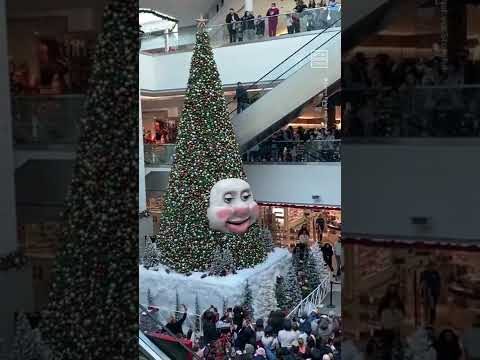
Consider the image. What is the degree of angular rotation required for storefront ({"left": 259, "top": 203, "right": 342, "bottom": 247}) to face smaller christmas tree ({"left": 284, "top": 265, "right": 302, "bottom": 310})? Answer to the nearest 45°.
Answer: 0° — it already faces it

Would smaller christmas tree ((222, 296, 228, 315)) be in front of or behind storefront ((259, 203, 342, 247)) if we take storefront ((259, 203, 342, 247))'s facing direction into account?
in front

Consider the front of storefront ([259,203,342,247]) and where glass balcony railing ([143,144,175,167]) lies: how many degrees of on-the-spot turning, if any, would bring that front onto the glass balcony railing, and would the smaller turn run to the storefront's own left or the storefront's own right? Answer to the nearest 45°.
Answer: approximately 90° to the storefront's own right

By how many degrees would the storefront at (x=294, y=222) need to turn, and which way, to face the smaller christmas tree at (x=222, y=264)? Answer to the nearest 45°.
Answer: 0° — it already faces it

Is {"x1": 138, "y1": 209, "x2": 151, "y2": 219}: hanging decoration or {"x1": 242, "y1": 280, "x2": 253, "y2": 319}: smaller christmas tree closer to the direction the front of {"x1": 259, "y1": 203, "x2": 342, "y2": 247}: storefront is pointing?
the smaller christmas tree

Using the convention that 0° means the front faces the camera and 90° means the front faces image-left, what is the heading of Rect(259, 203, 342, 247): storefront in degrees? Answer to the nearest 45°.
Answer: approximately 0°

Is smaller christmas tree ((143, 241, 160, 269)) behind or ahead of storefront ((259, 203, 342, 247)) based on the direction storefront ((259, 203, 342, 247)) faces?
ahead
